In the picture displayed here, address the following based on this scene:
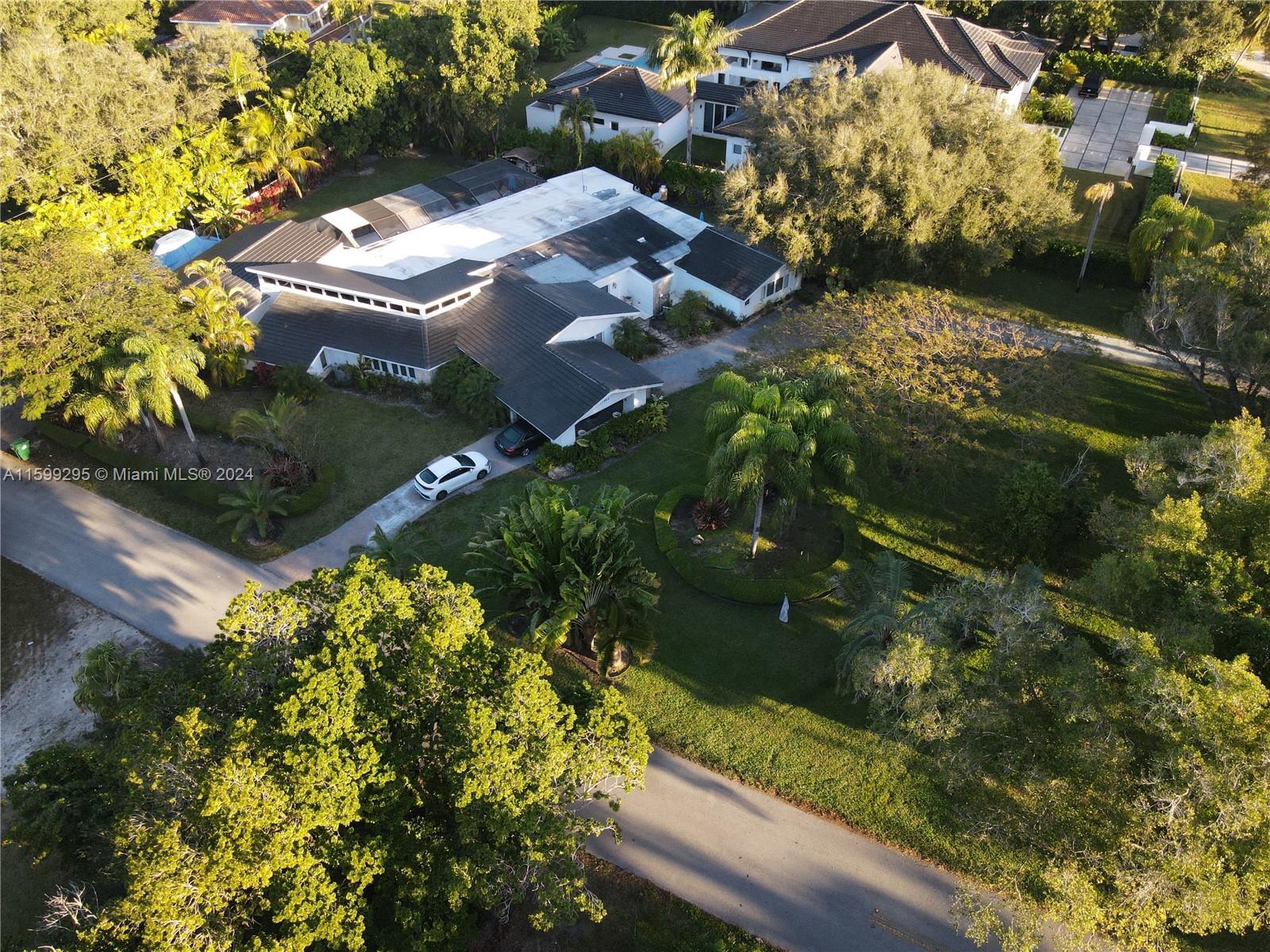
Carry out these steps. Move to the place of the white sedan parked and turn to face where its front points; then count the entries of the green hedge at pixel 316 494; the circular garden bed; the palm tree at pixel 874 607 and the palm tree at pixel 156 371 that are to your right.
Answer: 2

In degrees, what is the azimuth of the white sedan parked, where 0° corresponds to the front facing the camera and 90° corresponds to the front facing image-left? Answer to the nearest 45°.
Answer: approximately 225°

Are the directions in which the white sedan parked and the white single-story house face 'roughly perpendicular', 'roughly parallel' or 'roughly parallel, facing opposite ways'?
roughly perpendicular

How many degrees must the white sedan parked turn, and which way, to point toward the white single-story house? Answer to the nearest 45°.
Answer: approximately 45° to its left

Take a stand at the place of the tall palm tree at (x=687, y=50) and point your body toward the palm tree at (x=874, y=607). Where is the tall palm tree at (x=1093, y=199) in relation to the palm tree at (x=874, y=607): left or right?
left

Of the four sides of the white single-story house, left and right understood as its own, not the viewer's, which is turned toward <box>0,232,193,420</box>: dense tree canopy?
right
